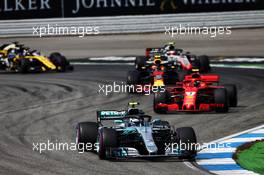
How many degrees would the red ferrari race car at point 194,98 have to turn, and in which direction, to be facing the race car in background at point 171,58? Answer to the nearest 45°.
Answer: approximately 180°

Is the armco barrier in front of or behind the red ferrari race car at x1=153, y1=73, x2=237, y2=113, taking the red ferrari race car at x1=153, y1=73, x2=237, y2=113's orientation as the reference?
behind

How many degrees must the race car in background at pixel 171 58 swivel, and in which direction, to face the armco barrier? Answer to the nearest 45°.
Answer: approximately 135° to its left

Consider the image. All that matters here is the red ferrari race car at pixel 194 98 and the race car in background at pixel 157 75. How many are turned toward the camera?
2

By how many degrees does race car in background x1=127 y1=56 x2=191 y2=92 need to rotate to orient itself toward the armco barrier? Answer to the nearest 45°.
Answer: approximately 180°
